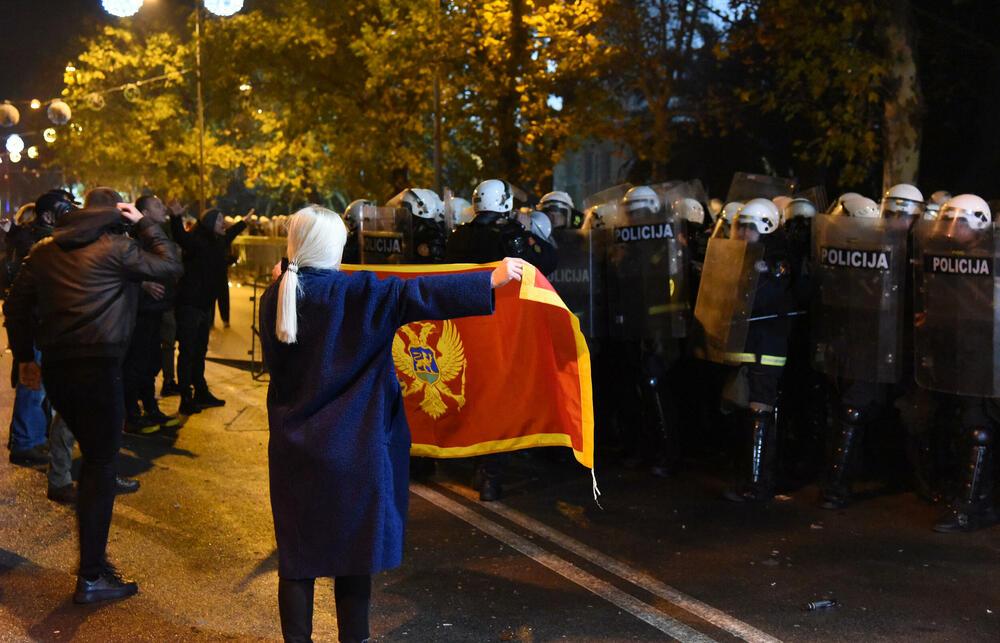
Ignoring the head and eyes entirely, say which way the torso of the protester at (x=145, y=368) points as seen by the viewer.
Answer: to the viewer's right

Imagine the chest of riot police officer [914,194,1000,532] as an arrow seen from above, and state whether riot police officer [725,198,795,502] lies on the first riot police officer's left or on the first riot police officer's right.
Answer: on the first riot police officer's right

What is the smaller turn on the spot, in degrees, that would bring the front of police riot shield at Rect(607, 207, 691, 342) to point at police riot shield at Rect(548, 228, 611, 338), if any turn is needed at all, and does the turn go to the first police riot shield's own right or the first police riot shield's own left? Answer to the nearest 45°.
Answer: approximately 90° to the first police riot shield's own right

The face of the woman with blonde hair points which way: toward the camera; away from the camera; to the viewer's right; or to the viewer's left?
away from the camera

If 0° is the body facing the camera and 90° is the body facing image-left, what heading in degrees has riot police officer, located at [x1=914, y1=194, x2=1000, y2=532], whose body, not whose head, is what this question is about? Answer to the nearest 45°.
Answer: approximately 45°

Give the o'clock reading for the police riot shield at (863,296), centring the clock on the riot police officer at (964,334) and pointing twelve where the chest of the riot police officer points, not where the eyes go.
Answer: The police riot shield is roughly at 2 o'clock from the riot police officer.

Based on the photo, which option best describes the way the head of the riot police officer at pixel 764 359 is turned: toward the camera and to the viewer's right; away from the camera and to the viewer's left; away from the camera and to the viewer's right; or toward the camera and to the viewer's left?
toward the camera and to the viewer's left

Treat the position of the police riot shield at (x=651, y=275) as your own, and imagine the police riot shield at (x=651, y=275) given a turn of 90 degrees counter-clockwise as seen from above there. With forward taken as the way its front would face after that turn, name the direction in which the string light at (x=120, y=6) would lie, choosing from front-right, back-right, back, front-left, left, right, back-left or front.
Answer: back

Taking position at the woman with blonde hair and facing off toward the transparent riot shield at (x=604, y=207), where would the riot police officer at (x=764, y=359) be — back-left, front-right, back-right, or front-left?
front-right

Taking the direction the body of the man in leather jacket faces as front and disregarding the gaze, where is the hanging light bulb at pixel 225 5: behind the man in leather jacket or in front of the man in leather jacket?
in front

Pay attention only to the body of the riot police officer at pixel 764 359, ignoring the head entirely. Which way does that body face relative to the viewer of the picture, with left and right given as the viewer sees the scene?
facing to the left of the viewer

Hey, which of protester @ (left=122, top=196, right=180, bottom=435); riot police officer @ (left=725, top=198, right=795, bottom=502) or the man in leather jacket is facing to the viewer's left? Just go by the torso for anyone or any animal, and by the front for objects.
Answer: the riot police officer

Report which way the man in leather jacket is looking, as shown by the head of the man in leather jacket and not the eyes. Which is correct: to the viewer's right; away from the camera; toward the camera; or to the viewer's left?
away from the camera

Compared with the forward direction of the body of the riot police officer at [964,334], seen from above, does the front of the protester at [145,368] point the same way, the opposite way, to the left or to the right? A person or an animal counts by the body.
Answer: the opposite way

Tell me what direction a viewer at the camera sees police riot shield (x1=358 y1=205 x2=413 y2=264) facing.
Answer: facing the viewer and to the left of the viewer

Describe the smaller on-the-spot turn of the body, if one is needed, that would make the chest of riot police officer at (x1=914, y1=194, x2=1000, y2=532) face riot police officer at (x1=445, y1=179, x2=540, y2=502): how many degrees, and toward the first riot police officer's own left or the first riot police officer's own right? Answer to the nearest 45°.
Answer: approximately 45° to the first riot police officer's own right

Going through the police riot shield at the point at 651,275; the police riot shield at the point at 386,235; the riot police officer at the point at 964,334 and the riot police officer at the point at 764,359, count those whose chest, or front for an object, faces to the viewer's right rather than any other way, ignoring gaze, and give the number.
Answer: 0
